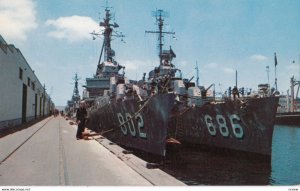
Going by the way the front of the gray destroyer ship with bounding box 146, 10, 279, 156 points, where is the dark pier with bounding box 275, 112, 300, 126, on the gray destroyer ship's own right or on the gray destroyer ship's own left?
on the gray destroyer ship's own left

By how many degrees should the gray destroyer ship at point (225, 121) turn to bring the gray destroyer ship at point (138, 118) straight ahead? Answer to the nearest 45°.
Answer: approximately 90° to its right

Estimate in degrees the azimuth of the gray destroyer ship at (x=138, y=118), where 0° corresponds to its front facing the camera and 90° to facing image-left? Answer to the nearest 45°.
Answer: approximately 315°

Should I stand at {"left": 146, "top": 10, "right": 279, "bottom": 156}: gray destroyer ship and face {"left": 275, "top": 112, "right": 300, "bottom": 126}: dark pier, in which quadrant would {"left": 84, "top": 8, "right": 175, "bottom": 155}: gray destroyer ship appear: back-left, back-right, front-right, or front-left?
back-left

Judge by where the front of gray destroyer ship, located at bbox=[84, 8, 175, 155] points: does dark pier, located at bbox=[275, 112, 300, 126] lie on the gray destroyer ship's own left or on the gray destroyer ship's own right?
on the gray destroyer ship's own left

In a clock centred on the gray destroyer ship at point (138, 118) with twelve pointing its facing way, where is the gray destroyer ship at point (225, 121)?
the gray destroyer ship at point (225, 121) is roughly at 10 o'clock from the gray destroyer ship at point (138, 118).

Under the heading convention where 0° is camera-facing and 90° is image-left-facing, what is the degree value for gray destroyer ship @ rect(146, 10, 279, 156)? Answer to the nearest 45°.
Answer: approximately 315°
